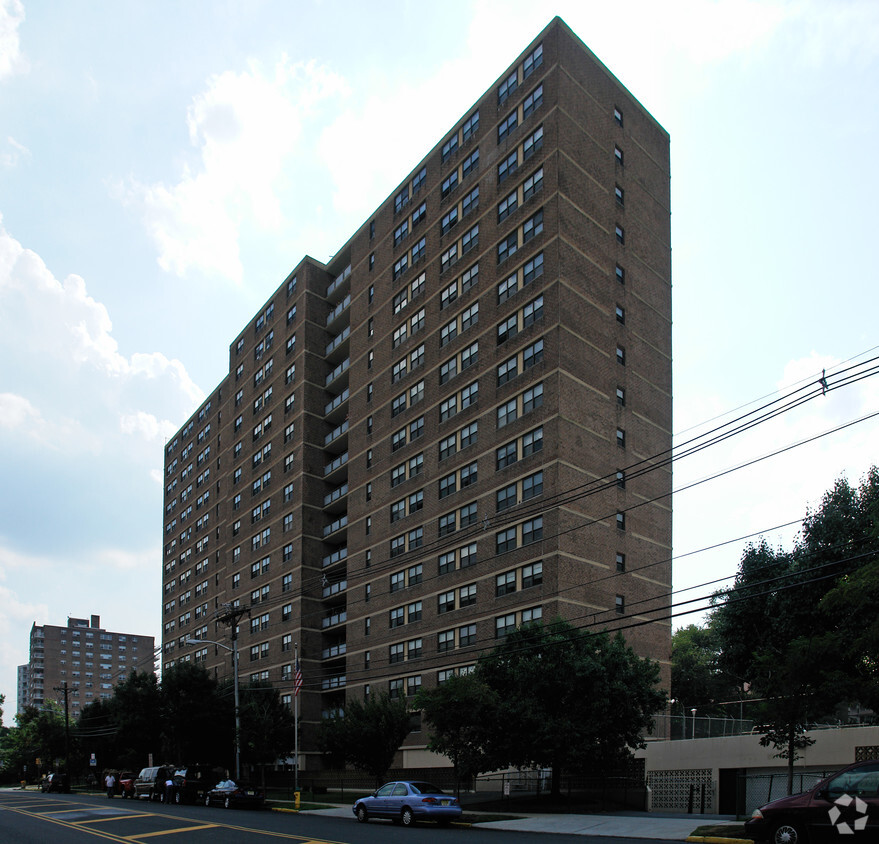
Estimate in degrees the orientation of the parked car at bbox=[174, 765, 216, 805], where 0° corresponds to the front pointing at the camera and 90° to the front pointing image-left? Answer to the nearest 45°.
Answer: approximately 135°

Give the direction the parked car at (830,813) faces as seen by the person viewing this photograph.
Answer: facing to the left of the viewer

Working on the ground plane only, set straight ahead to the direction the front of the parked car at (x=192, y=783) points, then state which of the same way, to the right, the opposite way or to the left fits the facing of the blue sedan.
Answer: the same way

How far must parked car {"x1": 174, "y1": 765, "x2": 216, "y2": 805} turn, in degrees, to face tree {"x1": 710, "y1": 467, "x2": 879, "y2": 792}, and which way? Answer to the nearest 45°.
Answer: approximately 180°

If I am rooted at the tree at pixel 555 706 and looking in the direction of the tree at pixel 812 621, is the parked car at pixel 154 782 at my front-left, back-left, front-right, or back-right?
back-left

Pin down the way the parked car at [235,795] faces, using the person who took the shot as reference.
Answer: facing away from the viewer and to the left of the viewer

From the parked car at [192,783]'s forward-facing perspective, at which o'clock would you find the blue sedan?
The blue sedan is roughly at 7 o'clock from the parked car.

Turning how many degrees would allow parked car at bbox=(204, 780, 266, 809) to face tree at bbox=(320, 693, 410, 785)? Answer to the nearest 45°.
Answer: approximately 135° to its right

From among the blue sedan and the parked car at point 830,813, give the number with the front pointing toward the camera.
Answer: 0

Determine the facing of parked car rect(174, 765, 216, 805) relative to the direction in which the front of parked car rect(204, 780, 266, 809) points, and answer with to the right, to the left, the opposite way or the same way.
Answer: the same way

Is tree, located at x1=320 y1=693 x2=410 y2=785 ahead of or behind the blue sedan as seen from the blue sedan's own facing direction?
ahead

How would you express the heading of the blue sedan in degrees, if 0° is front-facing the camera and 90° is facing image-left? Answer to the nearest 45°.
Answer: approximately 135°

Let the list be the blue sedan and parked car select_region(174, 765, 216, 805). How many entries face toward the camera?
0
